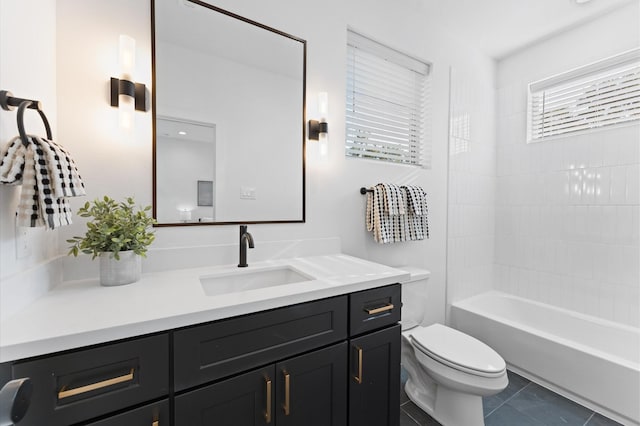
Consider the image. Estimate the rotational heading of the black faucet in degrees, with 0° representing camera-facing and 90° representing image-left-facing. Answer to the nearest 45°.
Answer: approximately 315°

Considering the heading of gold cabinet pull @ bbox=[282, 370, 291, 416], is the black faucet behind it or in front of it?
behind

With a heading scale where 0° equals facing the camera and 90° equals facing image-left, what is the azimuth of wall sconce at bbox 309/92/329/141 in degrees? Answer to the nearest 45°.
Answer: approximately 315°

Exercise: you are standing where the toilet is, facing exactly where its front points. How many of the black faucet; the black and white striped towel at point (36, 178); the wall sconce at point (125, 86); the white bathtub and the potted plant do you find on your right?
4

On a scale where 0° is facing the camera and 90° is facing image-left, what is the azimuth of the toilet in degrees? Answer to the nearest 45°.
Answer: approximately 315°

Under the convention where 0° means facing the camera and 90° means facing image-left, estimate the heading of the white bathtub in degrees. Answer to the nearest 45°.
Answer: approximately 45°

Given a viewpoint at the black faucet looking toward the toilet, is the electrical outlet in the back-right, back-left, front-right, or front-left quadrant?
back-right
